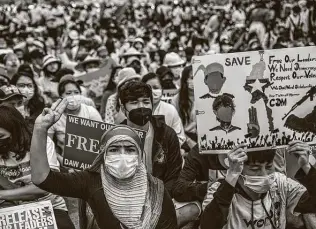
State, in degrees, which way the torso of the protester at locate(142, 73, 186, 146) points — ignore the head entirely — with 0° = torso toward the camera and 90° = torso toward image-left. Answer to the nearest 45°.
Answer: approximately 0°

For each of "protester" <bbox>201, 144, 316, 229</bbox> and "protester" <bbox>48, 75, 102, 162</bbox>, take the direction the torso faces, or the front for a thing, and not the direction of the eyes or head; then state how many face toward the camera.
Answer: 2

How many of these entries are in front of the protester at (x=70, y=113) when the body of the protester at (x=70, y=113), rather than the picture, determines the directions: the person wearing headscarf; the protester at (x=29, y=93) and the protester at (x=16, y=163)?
2

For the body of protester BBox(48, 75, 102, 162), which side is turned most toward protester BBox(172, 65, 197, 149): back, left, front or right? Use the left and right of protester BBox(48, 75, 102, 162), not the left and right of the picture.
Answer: left

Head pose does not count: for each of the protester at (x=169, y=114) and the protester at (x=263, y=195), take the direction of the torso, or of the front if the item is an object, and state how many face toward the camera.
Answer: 2

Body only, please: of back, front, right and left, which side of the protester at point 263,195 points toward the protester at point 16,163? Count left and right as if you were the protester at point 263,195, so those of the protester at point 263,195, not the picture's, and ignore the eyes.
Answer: right

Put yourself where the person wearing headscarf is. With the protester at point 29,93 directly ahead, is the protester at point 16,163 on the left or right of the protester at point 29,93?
left

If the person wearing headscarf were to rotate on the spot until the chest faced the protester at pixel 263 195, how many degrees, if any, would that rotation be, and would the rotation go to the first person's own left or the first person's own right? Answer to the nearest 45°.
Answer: approximately 90° to the first person's own left

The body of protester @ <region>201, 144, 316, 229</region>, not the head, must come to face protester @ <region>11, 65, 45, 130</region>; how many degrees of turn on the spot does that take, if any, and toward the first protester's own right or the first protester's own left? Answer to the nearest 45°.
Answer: approximately 135° to the first protester's own right
